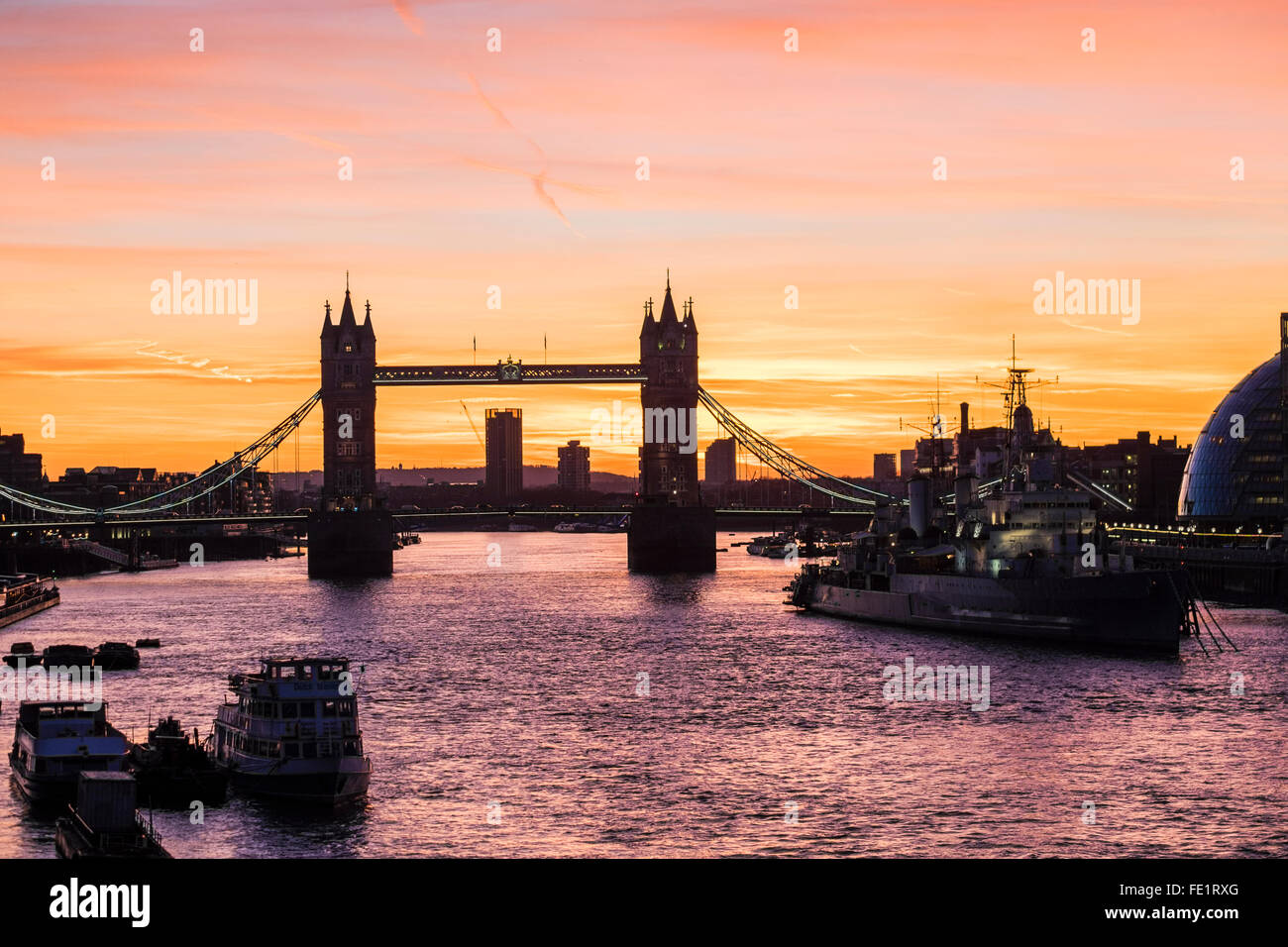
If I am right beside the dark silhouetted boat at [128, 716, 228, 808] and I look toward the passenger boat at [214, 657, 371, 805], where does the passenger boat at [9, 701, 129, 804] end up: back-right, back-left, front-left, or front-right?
back-left

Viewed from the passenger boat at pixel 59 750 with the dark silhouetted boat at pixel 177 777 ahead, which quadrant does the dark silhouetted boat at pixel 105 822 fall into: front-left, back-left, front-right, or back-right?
front-right

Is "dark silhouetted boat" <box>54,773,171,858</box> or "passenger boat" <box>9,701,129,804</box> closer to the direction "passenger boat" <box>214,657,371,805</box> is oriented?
the dark silhouetted boat

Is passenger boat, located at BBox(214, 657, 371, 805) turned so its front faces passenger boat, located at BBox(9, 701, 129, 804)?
no

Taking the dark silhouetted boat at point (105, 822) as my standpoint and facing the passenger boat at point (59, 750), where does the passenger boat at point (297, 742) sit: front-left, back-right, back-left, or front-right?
front-right

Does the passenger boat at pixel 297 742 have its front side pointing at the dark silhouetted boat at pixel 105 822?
no

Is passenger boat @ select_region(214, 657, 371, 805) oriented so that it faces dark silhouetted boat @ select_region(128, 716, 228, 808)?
no

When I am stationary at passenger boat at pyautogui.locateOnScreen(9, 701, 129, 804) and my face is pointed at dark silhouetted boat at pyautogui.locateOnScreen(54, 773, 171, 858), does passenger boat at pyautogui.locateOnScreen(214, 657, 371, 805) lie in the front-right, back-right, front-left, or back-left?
front-left

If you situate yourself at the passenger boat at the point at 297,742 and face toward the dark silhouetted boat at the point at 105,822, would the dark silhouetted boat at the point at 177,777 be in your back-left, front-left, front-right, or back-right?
front-right
